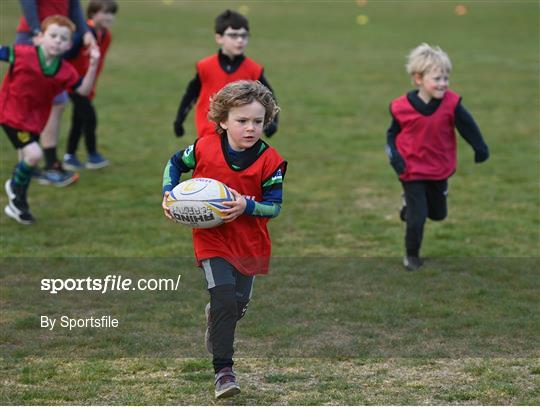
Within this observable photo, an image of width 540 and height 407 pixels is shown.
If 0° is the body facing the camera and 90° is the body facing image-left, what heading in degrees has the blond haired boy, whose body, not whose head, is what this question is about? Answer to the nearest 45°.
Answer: approximately 0°
